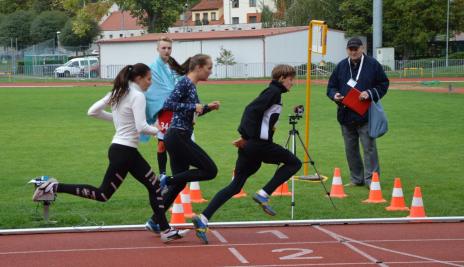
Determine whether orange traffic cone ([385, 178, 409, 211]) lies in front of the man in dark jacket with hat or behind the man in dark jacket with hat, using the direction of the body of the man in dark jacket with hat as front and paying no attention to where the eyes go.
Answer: in front

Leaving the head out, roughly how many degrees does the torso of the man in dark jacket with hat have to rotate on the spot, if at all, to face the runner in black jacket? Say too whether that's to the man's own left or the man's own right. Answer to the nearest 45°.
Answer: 0° — they already face them

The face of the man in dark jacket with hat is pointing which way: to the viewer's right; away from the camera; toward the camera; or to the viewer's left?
toward the camera

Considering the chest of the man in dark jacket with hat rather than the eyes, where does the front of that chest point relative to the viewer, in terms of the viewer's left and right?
facing the viewer

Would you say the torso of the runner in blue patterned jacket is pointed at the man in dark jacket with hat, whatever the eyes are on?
no

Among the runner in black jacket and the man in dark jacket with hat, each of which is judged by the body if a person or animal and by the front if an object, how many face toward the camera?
1

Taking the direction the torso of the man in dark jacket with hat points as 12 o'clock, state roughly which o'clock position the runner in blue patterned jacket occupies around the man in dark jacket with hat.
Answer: The runner in blue patterned jacket is roughly at 1 o'clock from the man in dark jacket with hat.

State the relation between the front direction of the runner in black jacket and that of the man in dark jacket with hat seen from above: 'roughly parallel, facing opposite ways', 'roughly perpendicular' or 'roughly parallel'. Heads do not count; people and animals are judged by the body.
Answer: roughly perpendicular

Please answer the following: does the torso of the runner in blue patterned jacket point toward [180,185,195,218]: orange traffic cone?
no
